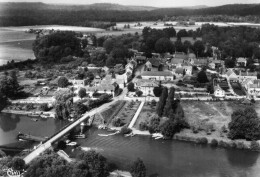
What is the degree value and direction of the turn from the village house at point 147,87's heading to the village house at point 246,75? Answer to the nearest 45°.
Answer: approximately 135° to its left

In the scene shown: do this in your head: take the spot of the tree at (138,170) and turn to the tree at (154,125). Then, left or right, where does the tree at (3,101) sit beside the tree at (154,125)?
left

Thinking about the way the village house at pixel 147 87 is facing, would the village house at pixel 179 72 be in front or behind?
behind

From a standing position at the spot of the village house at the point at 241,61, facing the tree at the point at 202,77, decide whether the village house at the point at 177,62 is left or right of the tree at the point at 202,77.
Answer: right

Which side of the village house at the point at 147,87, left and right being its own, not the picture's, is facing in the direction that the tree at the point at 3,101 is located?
right

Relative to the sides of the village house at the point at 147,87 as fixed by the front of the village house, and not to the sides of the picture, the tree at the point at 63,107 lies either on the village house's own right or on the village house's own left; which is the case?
on the village house's own right

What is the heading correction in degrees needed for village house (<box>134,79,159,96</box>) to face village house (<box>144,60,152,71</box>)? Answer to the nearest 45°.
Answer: approximately 180°

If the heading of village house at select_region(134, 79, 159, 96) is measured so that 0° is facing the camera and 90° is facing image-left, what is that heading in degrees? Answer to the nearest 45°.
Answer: approximately 0°

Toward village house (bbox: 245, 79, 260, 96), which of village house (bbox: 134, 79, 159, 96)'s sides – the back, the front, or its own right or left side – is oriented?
left

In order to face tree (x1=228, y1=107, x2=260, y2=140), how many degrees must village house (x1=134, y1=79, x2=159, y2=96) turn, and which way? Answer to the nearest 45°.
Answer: approximately 45° to its left

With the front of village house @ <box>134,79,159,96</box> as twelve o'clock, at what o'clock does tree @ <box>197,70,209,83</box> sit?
The tree is roughly at 8 o'clock from the village house.

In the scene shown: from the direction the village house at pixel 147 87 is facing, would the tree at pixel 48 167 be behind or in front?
in front

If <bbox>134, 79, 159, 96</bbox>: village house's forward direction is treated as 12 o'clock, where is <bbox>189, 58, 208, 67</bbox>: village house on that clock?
<bbox>189, 58, 208, 67</bbox>: village house is roughly at 7 o'clock from <bbox>134, 79, 159, 96</bbox>: village house.
